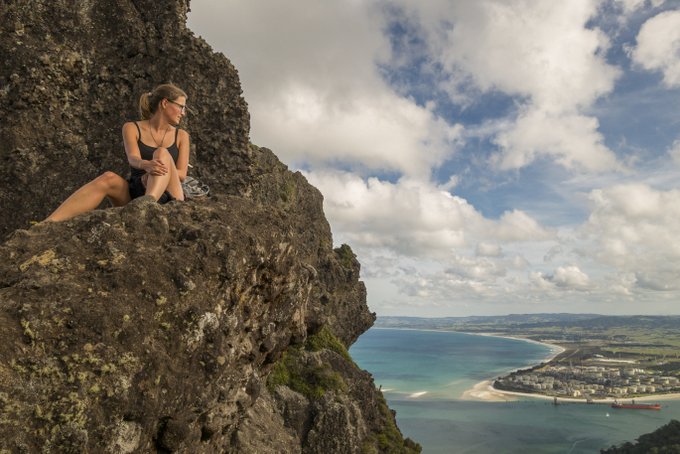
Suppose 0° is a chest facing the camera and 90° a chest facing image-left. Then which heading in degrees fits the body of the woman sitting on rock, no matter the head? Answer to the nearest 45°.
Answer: approximately 0°

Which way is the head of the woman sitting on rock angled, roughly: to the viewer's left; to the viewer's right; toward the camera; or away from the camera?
to the viewer's right
